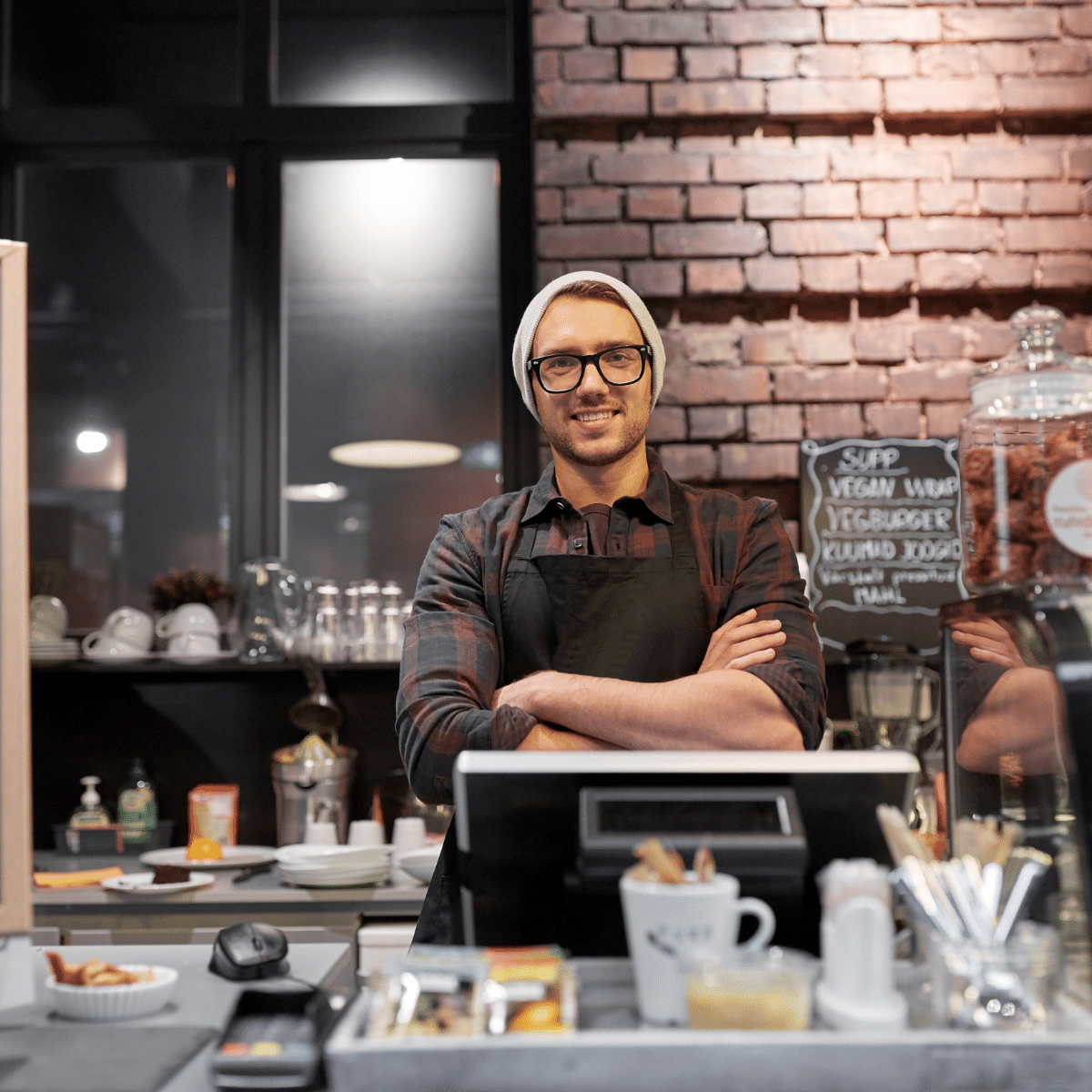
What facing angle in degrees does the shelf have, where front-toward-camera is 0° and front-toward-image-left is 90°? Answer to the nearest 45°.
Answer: approximately 0°

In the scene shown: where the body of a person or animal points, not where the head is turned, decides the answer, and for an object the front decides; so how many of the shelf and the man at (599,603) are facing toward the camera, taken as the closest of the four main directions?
2

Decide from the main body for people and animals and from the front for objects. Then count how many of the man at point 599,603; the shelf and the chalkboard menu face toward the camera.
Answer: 3

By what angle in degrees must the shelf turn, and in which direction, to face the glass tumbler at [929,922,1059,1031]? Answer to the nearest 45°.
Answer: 0° — it already faces it

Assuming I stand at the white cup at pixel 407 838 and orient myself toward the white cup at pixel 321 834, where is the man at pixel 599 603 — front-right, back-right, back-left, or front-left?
back-left

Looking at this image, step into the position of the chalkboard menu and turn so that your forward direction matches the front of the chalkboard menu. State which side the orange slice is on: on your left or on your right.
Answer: on your right

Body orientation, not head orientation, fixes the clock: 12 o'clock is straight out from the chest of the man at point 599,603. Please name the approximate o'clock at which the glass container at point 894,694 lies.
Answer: The glass container is roughly at 7 o'clock from the man.

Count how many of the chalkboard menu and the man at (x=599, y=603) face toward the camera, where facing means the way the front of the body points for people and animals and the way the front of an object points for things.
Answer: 2

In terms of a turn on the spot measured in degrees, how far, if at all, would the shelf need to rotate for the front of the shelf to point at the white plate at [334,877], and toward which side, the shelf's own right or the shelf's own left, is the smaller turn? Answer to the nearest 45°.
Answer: approximately 45° to the shelf's own left

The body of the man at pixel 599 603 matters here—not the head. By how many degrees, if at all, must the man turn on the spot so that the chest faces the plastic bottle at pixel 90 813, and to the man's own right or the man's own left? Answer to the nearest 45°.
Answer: approximately 135° to the man's own right

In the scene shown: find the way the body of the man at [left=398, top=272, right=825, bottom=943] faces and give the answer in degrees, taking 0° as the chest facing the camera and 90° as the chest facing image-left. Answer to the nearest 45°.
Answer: approximately 0°

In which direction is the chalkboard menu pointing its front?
toward the camera
